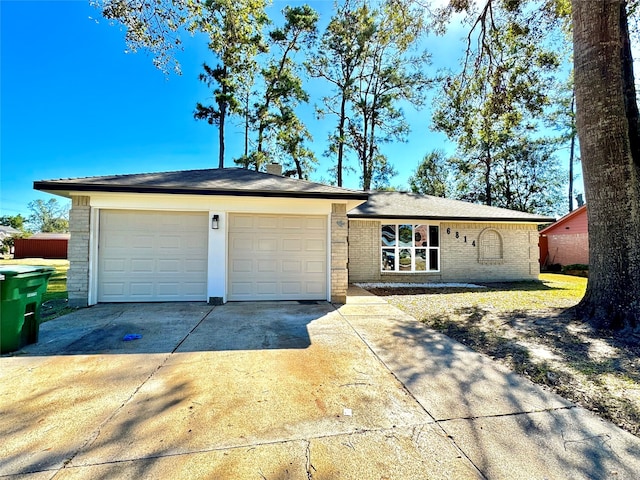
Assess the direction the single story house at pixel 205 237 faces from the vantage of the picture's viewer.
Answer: facing the viewer

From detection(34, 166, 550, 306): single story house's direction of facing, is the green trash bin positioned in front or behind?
in front

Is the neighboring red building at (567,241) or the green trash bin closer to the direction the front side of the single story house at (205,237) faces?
the green trash bin

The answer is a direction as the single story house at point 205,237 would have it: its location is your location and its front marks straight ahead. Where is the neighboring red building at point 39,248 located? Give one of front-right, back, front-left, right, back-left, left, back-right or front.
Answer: back-right

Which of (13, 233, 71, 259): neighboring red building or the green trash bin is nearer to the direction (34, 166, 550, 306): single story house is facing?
the green trash bin

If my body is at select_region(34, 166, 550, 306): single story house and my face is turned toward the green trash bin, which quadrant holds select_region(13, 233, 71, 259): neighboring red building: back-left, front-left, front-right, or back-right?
back-right

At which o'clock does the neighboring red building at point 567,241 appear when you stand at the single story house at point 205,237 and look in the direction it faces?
The neighboring red building is roughly at 8 o'clock from the single story house.
